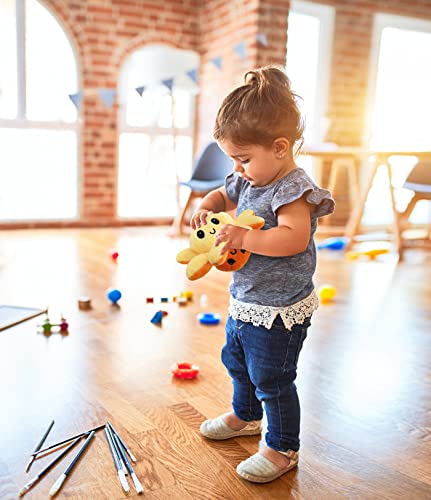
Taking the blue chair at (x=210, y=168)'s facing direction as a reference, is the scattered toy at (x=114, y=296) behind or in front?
in front

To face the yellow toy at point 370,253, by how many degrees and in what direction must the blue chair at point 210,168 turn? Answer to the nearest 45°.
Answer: approximately 90° to its left

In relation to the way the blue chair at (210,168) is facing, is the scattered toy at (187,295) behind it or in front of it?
in front

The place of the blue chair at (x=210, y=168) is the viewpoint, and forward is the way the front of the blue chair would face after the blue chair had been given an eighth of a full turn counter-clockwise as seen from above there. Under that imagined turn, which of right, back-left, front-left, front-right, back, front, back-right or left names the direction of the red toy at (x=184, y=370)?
front

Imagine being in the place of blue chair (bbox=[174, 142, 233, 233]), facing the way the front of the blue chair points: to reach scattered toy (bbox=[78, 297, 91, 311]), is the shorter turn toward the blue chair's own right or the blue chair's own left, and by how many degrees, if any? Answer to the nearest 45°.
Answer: approximately 45° to the blue chair's own left

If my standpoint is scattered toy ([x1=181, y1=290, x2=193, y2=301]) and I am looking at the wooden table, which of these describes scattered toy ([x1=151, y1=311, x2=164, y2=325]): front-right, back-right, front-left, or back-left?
back-right

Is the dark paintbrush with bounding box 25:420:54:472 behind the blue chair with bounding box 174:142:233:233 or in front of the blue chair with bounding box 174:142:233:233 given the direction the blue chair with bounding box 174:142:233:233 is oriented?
in front

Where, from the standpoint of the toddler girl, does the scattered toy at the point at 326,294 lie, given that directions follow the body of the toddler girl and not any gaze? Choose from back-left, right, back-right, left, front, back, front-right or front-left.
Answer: back-right

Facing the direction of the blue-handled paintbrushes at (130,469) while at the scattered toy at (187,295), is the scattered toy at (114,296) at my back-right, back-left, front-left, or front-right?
front-right

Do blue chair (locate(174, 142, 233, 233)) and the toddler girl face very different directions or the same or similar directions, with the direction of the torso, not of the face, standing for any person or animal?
same or similar directions

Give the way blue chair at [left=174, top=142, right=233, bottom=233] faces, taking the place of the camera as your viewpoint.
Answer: facing the viewer and to the left of the viewer

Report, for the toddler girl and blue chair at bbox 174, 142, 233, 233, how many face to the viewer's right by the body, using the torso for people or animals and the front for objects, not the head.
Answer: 0

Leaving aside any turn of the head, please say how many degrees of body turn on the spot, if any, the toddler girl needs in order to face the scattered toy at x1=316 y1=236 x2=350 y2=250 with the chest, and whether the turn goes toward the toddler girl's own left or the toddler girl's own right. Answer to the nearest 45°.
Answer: approximately 135° to the toddler girl's own right
